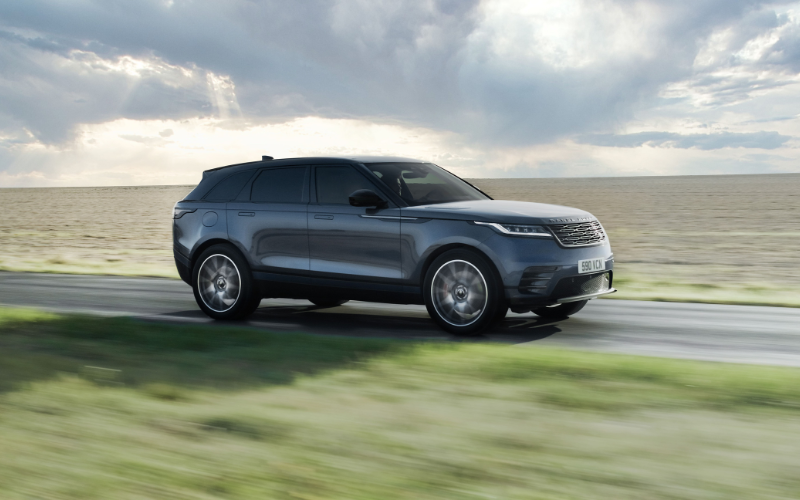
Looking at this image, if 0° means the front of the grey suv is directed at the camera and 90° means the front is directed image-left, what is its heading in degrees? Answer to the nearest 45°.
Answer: approximately 315°
